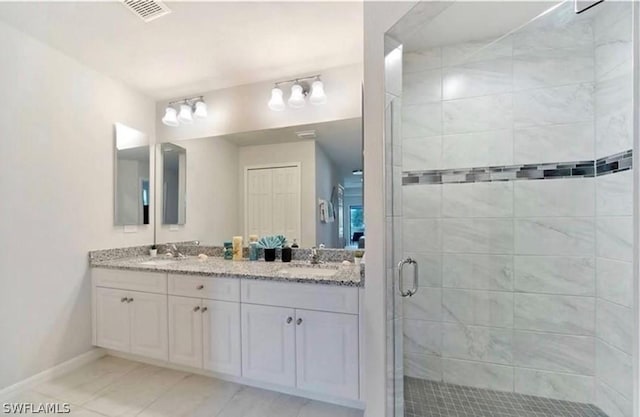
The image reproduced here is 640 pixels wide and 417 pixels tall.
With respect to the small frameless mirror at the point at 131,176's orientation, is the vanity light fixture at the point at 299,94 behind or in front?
in front

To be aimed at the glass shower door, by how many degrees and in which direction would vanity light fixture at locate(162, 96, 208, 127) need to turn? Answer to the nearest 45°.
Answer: approximately 90° to its left

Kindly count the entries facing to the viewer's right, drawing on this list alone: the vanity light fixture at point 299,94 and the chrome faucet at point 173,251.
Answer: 0

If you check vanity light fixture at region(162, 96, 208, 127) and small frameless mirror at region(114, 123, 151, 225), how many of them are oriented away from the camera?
0

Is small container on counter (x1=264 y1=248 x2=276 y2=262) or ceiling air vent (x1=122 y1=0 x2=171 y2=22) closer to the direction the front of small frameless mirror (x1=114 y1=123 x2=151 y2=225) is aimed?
the small container on counter

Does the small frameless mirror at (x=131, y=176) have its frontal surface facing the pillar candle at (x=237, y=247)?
yes

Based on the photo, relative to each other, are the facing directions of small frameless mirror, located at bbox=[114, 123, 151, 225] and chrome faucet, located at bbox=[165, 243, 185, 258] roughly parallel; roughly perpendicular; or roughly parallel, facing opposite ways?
roughly perpendicular

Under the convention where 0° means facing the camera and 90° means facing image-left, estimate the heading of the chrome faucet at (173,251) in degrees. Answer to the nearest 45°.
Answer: approximately 45°
